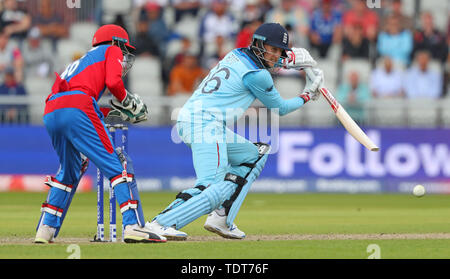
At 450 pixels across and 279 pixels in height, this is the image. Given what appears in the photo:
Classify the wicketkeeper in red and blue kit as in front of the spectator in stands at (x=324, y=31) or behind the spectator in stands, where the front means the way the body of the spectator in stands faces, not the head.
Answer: in front

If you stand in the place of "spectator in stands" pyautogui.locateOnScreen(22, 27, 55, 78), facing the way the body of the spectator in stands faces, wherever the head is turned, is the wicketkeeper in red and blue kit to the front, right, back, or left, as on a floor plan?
front

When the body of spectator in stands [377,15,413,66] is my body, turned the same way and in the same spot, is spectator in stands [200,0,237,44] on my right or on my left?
on my right

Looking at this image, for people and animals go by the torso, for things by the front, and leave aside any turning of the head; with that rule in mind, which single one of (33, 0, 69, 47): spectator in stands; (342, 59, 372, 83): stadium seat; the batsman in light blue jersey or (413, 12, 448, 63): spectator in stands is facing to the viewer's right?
the batsman in light blue jersey

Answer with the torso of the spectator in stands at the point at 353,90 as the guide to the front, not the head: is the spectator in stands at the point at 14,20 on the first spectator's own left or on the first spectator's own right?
on the first spectator's own right

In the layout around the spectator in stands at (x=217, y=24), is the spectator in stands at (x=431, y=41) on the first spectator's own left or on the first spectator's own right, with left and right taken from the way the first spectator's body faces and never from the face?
on the first spectator's own left

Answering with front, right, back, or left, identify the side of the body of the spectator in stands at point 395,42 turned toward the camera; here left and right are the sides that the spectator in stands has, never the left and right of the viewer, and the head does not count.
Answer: front

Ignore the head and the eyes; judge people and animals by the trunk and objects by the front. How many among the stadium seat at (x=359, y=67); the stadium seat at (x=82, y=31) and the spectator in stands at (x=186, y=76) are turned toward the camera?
3

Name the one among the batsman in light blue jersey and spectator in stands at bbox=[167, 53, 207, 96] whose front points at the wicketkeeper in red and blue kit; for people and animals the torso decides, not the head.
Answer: the spectator in stands

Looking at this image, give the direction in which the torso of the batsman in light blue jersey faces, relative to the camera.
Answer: to the viewer's right

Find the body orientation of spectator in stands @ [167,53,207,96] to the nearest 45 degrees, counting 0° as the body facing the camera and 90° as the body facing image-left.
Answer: approximately 0°

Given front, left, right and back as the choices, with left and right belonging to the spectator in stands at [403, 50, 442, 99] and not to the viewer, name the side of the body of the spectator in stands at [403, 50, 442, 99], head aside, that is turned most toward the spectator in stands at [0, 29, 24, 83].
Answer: right

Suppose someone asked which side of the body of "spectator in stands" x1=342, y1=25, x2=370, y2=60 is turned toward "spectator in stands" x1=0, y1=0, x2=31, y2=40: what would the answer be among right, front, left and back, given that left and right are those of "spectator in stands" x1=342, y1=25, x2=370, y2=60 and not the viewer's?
right
